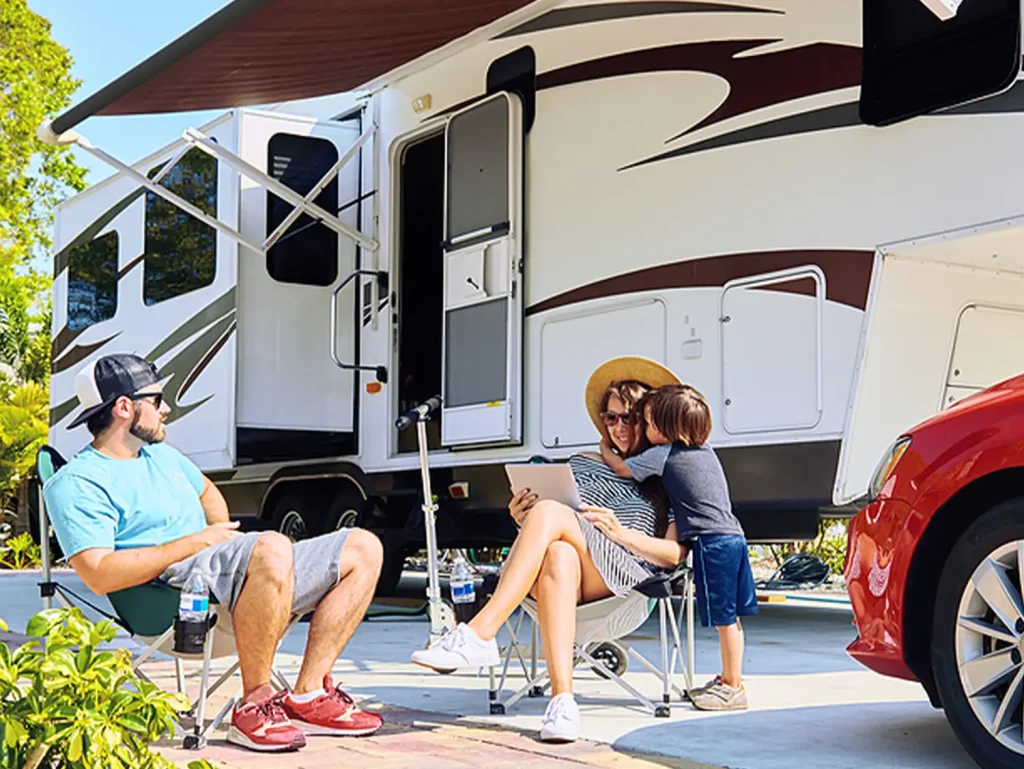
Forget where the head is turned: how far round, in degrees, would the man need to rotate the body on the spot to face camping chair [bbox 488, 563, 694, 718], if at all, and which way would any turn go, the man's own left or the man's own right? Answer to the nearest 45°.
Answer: approximately 45° to the man's own left

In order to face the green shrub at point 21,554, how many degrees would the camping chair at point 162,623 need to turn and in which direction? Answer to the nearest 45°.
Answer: approximately 135° to its left

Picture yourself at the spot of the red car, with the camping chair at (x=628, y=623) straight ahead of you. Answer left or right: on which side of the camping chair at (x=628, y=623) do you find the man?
left

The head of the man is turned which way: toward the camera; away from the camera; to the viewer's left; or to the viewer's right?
to the viewer's right

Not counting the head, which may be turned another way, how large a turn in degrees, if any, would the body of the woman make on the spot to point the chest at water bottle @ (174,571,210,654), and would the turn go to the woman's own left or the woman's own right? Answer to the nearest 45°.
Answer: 0° — they already face it

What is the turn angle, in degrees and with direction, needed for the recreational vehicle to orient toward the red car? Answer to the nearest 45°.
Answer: approximately 45° to its right

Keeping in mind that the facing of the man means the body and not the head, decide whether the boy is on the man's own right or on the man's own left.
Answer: on the man's own left

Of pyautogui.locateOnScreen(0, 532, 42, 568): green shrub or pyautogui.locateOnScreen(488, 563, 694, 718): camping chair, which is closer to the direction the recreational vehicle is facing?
the camping chair
